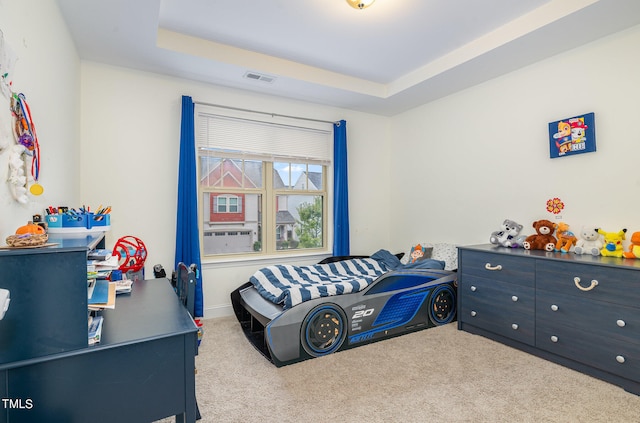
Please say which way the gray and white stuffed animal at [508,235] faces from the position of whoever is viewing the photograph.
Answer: facing the viewer and to the left of the viewer

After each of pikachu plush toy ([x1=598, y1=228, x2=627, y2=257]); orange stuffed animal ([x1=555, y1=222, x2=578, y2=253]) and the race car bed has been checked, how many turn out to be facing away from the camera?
0

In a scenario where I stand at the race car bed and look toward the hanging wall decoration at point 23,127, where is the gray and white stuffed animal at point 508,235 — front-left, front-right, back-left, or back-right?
back-left

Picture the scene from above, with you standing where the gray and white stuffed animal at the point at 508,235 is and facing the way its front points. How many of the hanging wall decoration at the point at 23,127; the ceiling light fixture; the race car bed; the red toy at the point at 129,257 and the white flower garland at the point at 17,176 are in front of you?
5

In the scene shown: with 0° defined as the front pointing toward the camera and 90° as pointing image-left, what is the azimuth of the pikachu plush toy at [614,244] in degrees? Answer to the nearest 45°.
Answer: approximately 45°

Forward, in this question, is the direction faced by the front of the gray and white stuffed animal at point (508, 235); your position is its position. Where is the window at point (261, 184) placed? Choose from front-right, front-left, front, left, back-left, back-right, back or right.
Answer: front-right

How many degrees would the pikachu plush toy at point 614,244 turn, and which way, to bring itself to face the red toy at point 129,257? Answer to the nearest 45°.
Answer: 0° — it already faces it

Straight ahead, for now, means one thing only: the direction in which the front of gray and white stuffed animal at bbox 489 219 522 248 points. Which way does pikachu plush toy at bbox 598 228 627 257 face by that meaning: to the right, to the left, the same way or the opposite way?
the same way

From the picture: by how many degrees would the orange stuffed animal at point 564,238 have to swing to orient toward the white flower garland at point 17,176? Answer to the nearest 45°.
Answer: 0° — it already faces it

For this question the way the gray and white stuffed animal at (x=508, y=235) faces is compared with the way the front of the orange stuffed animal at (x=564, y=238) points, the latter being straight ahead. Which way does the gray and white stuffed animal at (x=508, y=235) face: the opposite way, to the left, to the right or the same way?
the same way

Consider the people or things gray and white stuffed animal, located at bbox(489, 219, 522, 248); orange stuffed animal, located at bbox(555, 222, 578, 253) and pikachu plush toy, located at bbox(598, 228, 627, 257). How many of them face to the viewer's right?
0
